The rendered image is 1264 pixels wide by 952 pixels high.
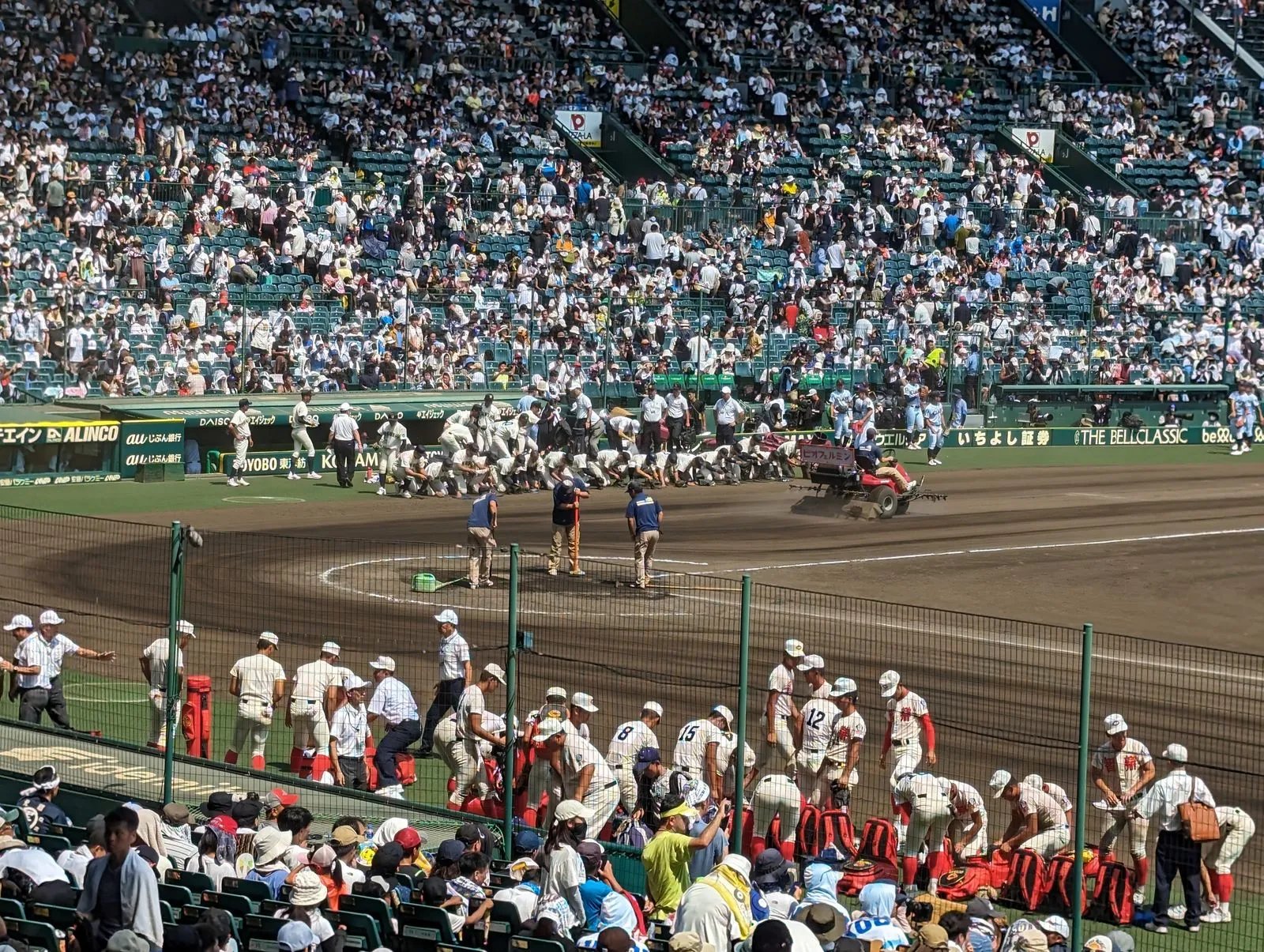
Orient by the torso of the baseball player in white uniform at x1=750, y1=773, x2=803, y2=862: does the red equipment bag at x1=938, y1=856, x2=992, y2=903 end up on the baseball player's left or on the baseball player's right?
on the baseball player's right

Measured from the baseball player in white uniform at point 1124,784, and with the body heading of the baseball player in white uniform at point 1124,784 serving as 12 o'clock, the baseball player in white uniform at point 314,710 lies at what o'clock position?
the baseball player in white uniform at point 314,710 is roughly at 3 o'clock from the baseball player in white uniform at point 1124,784.

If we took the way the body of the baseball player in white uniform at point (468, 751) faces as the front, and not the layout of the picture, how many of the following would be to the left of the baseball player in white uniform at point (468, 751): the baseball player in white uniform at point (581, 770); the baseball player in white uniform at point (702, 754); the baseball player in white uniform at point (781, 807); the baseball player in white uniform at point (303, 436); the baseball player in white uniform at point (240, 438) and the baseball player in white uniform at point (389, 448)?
3

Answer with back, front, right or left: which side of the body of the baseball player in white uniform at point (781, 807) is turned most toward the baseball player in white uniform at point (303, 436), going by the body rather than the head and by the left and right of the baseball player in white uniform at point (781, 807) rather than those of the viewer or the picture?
front

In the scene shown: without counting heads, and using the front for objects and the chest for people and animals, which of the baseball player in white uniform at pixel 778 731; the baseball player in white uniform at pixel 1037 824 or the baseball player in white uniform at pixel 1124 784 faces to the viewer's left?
the baseball player in white uniform at pixel 1037 824

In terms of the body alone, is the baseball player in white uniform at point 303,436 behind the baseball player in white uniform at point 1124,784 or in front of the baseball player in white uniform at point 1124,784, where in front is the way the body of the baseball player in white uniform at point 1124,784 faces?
behind

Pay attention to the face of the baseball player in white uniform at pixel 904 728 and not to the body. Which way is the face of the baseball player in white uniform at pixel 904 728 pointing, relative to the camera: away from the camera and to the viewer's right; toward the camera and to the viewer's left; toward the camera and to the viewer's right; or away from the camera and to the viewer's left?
toward the camera and to the viewer's left

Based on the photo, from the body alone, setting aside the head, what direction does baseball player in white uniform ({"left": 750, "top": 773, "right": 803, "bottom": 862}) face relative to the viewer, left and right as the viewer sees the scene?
facing away from the viewer

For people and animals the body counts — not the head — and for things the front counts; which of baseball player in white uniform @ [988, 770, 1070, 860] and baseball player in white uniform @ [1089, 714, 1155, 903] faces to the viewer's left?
baseball player in white uniform @ [988, 770, 1070, 860]

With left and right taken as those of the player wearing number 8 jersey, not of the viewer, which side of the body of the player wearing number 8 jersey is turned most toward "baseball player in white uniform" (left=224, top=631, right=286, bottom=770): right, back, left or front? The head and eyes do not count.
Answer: left

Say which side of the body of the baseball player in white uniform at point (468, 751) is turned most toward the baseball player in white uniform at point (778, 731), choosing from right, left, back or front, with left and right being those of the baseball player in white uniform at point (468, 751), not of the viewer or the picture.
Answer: front

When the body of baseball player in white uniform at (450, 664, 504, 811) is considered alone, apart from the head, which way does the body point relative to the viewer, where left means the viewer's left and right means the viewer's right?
facing to the right of the viewer

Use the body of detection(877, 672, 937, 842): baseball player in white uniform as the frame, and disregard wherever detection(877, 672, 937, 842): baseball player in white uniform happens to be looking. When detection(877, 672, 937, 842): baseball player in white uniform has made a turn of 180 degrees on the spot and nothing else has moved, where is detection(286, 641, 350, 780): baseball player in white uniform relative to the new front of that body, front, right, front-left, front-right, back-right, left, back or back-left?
back-left

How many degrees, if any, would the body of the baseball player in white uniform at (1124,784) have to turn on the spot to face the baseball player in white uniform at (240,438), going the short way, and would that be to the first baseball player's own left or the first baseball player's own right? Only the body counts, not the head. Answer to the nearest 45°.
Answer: approximately 135° to the first baseball player's own right

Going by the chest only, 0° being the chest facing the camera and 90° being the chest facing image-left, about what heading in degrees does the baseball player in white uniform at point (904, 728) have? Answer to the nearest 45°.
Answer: approximately 45°

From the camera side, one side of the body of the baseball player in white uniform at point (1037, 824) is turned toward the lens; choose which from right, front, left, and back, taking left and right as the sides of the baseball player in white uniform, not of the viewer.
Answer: left

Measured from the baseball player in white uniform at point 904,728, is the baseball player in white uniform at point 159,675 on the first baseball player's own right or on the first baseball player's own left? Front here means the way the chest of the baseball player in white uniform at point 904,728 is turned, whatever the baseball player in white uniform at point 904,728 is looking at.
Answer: on the first baseball player's own right

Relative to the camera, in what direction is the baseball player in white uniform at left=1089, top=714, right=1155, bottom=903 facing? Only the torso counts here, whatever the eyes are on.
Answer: toward the camera

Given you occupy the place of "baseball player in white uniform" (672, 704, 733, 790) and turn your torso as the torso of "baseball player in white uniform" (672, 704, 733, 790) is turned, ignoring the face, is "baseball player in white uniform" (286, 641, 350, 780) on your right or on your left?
on your left
